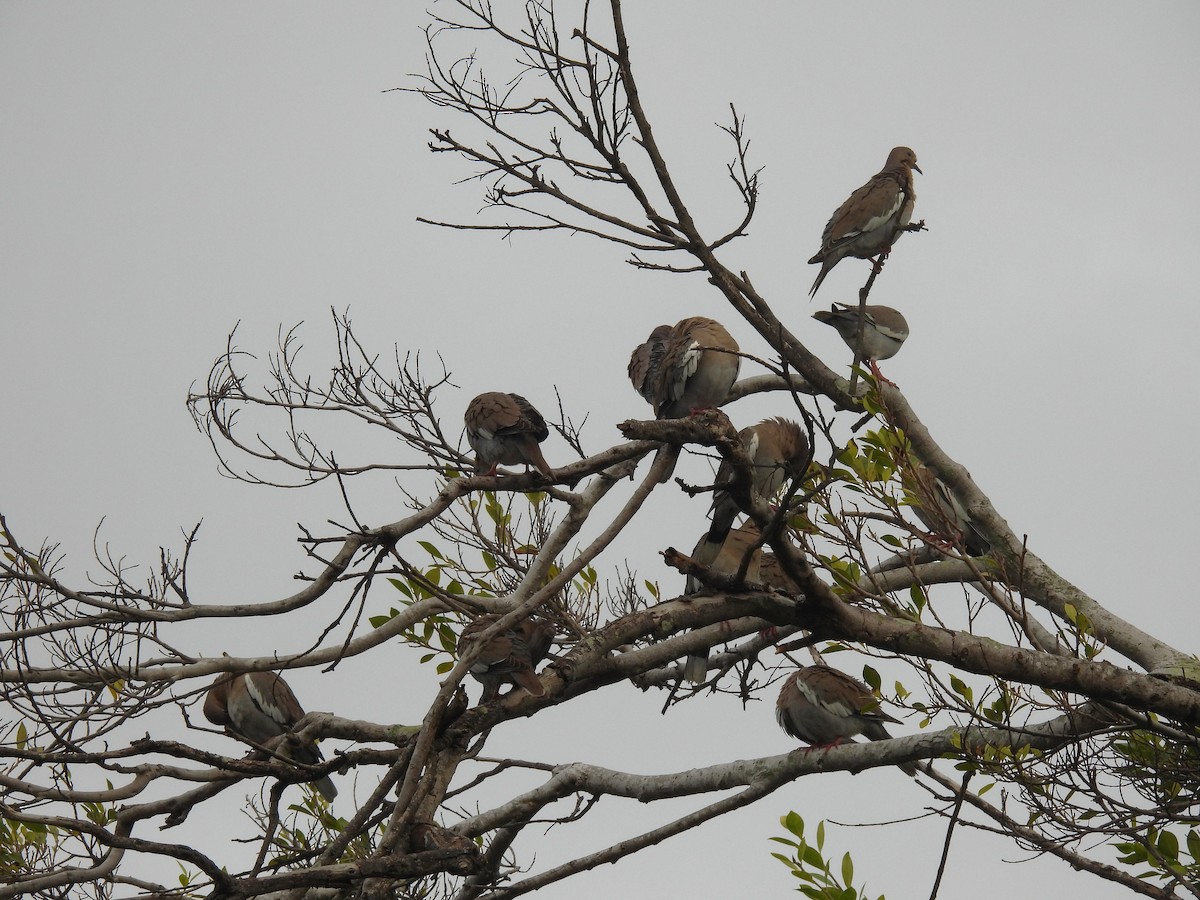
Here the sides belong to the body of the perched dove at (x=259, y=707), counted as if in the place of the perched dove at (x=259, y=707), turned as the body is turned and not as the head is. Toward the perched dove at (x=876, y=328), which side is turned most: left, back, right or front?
back

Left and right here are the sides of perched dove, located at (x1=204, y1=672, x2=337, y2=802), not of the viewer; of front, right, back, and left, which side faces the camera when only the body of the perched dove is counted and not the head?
left

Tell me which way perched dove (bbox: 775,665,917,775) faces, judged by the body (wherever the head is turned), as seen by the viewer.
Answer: to the viewer's left

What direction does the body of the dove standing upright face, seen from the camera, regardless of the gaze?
to the viewer's right
